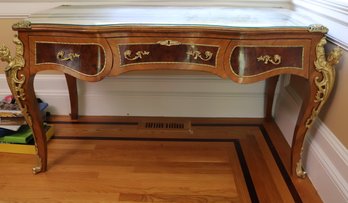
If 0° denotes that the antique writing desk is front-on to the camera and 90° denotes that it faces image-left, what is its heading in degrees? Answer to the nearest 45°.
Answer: approximately 0°
